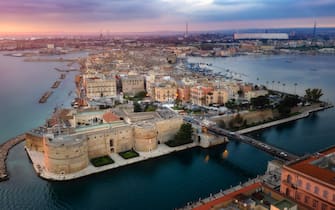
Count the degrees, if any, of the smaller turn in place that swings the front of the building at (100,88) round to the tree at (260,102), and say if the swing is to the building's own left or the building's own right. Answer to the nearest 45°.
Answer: approximately 45° to the building's own left

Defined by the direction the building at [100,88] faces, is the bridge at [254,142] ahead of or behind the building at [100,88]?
ahead

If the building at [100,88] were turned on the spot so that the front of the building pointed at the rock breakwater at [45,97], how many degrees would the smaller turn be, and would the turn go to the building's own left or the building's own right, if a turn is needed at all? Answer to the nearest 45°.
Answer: approximately 135° to the building's own right

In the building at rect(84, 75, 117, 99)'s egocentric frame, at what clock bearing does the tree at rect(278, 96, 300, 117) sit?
The tree is roughly at 10 o'clock from the building.

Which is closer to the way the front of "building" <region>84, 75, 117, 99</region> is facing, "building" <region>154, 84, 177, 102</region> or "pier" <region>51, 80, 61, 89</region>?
the building

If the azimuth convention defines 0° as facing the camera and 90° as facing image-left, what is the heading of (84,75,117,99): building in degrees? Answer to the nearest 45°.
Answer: approximately 0°

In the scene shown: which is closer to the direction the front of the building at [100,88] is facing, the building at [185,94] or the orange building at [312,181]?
the orange building

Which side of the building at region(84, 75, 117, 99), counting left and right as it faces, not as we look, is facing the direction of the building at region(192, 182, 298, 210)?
front

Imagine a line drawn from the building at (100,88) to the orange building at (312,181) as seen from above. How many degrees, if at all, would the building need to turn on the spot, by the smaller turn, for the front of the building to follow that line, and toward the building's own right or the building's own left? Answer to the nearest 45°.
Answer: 0° — it already faces it

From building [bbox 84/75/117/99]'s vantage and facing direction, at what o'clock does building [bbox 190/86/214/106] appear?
building [bbox 190/86/214/106] is roughly at 10 o'clock from building [bbox 84/75/117/99].

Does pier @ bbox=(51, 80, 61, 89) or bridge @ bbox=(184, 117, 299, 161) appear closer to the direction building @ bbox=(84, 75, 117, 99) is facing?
the bridge

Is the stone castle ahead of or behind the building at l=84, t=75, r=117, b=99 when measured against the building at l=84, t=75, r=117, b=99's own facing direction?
ahead

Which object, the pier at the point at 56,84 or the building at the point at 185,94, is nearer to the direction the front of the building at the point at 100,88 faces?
the building

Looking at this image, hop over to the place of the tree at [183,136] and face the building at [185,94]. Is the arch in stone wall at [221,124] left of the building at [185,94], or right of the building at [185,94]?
right

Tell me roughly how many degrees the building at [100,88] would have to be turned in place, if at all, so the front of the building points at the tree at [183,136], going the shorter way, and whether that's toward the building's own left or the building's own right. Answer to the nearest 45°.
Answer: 0° — it already faces it
